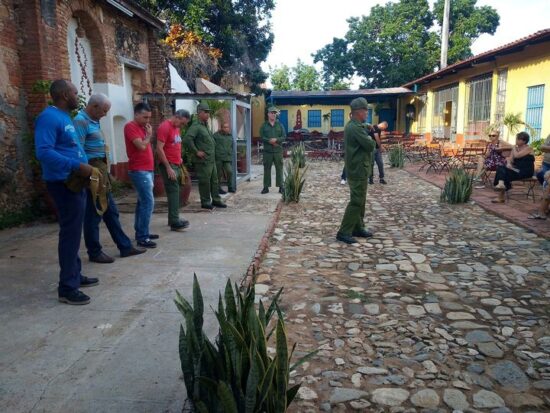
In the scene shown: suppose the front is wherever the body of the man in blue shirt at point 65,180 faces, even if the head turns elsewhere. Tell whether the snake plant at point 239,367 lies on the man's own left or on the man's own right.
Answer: on the man's own right

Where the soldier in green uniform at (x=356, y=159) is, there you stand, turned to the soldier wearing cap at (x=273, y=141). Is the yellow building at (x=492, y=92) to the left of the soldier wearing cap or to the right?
right

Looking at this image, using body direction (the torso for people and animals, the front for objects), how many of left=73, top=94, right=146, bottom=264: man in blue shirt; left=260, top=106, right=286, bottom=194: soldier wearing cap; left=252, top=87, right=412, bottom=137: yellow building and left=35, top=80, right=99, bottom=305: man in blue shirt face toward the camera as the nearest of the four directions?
2

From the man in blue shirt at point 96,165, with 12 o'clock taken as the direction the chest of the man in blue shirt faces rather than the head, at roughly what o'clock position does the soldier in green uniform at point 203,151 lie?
The soldier in green uniform is roughly at 10 o'clock from the man in blue shirt.

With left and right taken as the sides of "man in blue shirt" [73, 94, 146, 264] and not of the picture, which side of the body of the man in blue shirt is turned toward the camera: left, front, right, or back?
right

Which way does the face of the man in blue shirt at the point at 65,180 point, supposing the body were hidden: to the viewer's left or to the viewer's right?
to the viewer's right

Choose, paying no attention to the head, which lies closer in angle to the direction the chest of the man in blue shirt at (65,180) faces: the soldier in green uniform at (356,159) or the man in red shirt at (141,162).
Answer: the soldier in green uniform

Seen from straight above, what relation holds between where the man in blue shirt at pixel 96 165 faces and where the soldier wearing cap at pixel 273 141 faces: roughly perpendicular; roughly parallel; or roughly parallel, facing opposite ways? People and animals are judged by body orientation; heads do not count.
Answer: roughly perpendicular

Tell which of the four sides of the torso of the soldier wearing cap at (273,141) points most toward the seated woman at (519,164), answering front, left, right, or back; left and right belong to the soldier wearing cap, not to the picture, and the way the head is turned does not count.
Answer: left

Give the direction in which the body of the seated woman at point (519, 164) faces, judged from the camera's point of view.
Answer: to the viewer's left

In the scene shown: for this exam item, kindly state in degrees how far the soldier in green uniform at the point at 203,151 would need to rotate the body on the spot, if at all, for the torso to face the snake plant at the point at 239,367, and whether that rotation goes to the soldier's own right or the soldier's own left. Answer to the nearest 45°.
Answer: approximately 45° to the soldier's own right

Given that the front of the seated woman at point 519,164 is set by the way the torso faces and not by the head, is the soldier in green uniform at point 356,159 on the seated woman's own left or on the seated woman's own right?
on the seated woman's own left
